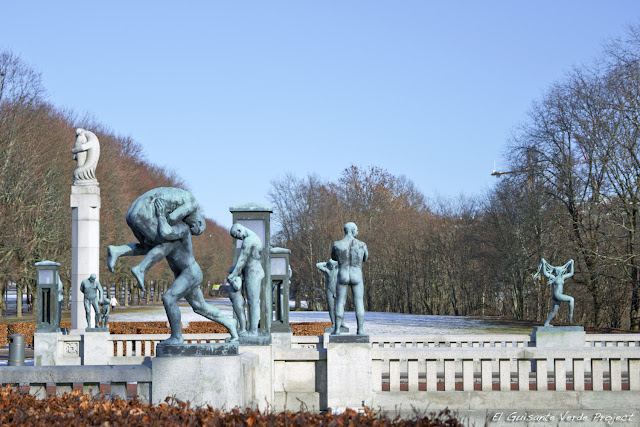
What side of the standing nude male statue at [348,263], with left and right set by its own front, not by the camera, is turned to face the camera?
back

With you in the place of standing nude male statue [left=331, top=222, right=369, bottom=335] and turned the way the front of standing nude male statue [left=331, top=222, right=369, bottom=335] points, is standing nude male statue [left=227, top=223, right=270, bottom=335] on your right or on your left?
on your left

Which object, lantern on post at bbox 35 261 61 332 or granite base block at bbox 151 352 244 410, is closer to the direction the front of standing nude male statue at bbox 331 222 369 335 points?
the lantern on post

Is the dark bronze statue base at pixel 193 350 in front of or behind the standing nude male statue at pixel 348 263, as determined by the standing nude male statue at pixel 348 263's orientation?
behind

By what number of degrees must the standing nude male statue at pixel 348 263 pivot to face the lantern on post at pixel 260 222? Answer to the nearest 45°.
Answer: approximately 90° to its left

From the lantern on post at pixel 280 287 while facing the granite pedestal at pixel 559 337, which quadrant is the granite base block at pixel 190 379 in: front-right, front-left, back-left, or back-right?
back-right

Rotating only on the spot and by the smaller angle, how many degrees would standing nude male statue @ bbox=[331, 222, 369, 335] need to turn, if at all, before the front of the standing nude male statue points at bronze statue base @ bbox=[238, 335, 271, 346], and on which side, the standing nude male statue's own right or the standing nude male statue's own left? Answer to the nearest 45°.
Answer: approximately 135° to the standing nude male statue's own left

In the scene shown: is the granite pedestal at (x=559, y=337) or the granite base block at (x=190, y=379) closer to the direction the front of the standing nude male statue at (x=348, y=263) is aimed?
the granite pedestal

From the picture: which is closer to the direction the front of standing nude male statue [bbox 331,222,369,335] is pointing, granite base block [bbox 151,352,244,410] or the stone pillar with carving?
the stone pillar with carving

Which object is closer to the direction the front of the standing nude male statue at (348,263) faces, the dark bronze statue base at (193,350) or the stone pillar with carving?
the stone pillar with carving

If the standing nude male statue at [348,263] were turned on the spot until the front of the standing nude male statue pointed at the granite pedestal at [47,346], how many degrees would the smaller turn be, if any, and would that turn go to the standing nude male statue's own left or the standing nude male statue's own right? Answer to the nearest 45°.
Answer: approximately 45° to the standing nude male statue's own left

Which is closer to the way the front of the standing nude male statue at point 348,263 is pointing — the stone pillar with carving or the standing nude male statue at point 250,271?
the stone pillar with carving
